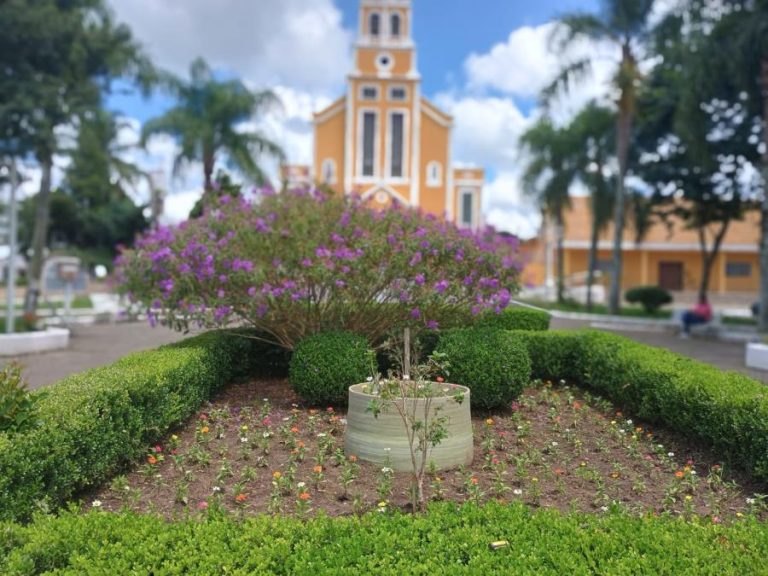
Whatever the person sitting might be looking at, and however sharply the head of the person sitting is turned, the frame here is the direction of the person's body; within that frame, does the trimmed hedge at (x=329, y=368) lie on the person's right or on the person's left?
on the person's left

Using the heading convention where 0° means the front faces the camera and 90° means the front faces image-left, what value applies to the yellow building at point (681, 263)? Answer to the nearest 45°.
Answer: approximately 0°

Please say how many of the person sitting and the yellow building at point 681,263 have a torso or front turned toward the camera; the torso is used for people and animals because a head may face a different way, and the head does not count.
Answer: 1

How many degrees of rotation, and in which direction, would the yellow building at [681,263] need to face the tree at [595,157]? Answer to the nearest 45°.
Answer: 0° — it already faces it

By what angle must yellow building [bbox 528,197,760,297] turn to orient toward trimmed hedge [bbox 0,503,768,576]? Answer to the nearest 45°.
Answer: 0° — it already faces it

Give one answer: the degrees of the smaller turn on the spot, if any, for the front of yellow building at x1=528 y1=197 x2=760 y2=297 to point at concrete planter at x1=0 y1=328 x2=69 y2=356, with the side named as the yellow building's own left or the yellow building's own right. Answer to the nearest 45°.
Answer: approximately 45° to the yellow building's own right

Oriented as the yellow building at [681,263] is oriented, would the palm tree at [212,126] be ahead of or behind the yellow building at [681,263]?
ahead

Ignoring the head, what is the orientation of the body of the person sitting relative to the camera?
to the viewer's left

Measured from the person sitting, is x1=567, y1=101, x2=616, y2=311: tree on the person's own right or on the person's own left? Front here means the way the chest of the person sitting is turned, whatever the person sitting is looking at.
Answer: on the person's own right
